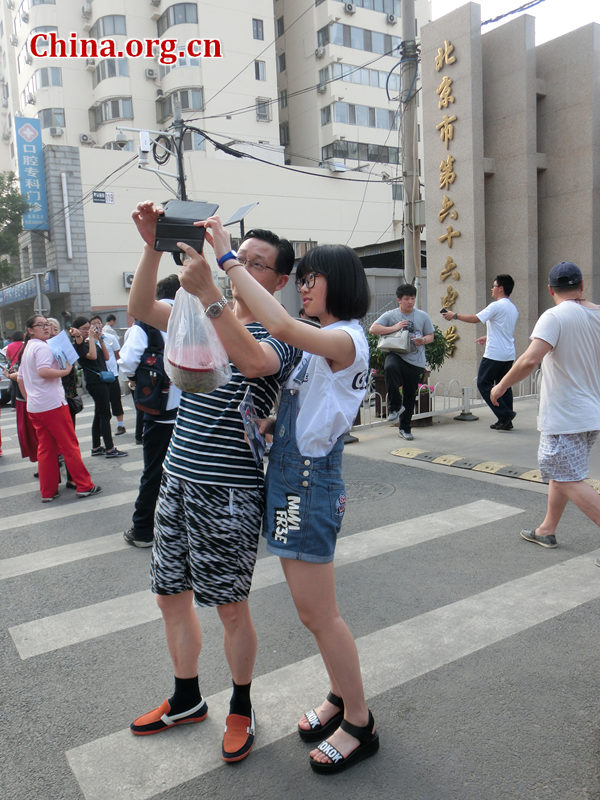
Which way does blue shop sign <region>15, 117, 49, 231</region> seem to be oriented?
toward the camera

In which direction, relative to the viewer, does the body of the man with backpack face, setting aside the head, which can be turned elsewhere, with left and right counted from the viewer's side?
facing away from the viewer and to the left of the viewer

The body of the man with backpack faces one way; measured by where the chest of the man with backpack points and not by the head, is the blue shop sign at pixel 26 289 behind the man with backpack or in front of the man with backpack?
in front

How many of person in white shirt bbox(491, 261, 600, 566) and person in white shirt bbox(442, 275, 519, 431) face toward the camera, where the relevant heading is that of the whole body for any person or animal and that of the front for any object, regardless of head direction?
0

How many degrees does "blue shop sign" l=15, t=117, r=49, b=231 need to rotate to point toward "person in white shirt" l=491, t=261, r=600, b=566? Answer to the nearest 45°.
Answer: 0° — it already faces them

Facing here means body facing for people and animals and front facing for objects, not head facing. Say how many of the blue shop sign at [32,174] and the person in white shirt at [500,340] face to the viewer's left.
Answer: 1

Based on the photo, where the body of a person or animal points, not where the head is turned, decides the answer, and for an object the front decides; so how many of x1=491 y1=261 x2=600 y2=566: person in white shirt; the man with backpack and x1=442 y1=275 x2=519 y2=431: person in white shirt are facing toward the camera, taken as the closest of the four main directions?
0

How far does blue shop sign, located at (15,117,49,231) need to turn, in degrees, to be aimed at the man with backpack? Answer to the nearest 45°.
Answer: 0° — it already faces them

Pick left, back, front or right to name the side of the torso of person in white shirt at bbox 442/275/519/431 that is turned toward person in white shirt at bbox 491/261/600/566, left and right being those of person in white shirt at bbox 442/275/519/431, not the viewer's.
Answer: left

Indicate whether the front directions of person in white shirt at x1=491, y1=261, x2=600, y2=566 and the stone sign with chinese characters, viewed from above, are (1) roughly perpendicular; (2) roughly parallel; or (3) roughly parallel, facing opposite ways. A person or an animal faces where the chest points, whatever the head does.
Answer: roughly perpendicular

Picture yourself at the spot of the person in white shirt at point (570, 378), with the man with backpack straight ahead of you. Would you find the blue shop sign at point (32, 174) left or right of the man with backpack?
right

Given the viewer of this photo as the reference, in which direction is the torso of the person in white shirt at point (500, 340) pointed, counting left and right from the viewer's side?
facing to the left of the viewer

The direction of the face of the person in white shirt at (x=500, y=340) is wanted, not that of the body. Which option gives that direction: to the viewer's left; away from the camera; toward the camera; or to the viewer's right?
to the viewer's left

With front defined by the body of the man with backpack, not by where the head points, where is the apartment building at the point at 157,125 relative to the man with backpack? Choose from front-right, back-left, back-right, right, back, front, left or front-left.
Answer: front-right

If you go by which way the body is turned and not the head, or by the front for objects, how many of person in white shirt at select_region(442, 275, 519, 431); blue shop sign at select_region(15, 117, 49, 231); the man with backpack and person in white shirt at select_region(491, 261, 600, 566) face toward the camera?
1

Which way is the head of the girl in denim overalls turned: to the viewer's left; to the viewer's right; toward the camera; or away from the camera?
to the viewer's left
